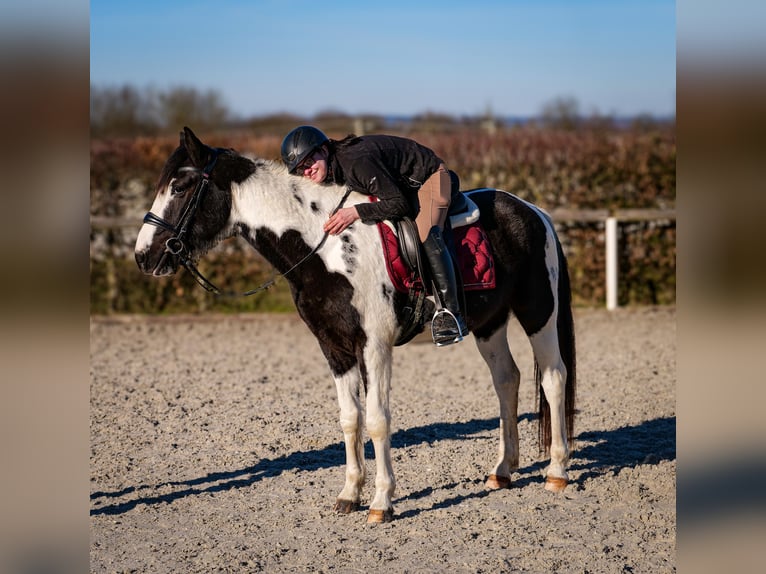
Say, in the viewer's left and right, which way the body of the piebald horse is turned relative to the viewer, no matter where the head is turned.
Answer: facing the viewer and to the left of the viewer
